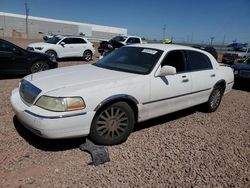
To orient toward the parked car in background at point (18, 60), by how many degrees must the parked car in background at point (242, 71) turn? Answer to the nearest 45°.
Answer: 0° — it already faces it

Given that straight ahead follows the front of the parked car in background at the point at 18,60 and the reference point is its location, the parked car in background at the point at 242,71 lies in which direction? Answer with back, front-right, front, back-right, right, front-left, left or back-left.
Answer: front

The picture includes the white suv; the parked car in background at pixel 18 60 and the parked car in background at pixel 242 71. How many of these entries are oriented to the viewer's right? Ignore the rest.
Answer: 1

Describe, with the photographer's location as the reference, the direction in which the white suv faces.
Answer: facing the viewer and to the left of the viewer

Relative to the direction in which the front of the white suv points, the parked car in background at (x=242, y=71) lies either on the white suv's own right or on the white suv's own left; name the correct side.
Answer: on the white suv's own left

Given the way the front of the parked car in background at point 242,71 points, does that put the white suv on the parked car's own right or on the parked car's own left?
on the parked car's own right

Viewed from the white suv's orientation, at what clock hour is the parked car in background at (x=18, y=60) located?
The parked car in background is roughly at 11 o'clock from the white suv.

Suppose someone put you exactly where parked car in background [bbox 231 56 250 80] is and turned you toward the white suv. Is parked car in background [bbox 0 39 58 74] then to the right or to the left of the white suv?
left

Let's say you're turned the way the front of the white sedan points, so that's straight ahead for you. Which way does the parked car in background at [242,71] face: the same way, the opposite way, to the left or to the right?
the same way
